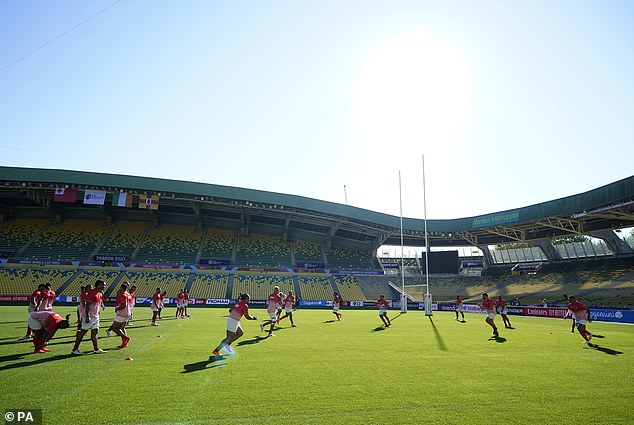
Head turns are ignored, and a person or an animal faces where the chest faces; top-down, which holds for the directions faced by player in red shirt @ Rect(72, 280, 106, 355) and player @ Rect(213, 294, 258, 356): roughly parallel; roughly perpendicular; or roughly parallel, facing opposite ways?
roughly parallel

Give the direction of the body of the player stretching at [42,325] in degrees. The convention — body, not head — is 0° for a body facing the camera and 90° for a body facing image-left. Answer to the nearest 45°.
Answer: approximately 270°

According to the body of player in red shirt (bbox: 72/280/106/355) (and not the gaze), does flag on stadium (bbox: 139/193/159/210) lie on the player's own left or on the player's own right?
on the player's own left
